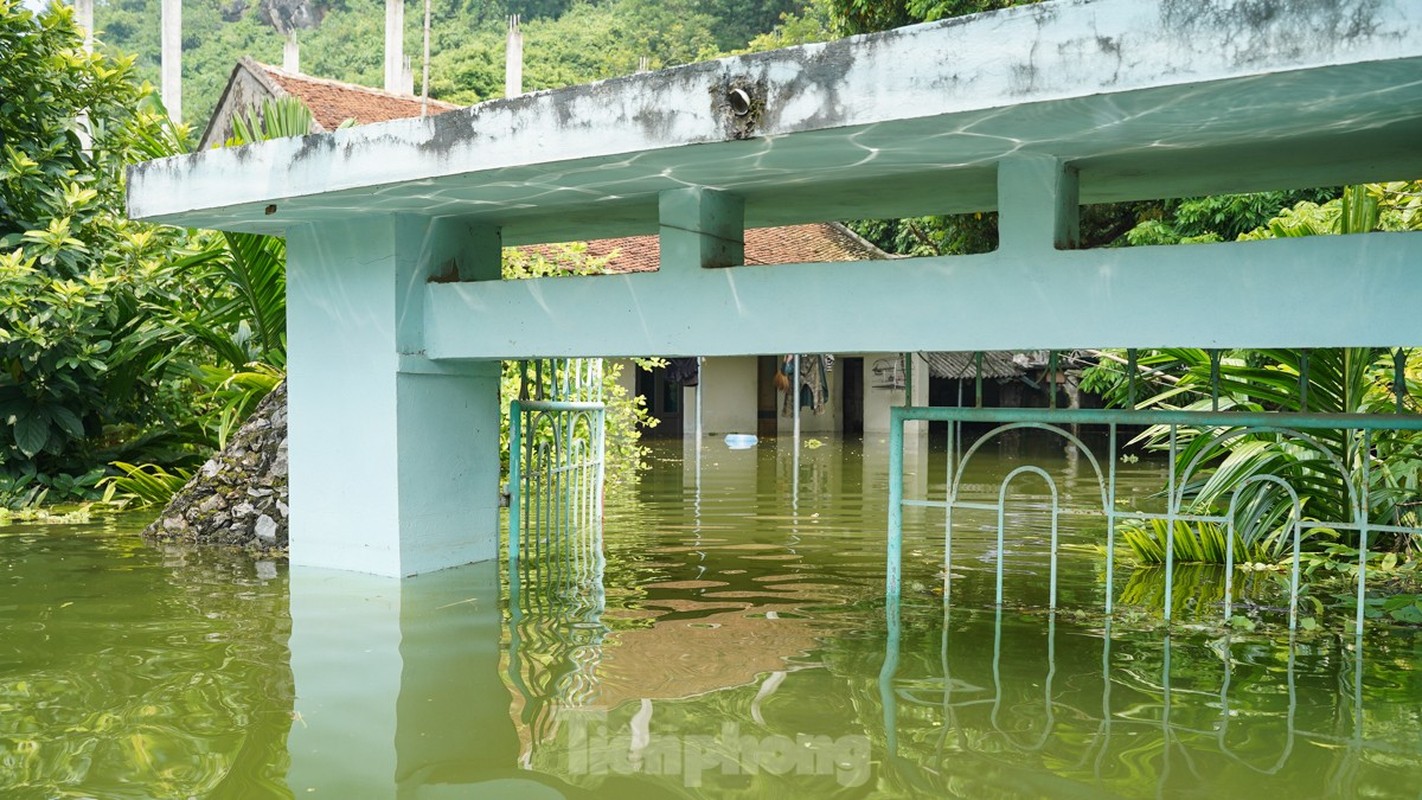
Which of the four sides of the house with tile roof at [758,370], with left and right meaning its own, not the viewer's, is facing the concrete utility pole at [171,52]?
right

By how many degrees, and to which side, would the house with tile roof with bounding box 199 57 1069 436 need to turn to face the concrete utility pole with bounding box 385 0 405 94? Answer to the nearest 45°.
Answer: approximately 135° to its right

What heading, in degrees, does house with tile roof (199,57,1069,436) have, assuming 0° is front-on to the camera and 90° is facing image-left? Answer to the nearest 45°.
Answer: approximately 0°

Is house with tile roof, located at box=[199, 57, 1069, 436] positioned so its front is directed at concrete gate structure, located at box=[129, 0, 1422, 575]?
yes

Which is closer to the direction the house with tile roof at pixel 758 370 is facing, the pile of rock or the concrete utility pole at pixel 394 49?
the pile of rock

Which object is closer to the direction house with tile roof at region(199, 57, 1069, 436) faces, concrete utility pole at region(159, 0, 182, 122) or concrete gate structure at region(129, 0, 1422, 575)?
the concrete gate structure

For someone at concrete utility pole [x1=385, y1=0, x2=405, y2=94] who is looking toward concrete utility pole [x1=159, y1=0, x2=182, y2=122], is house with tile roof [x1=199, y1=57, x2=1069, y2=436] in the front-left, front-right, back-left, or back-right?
back-left
